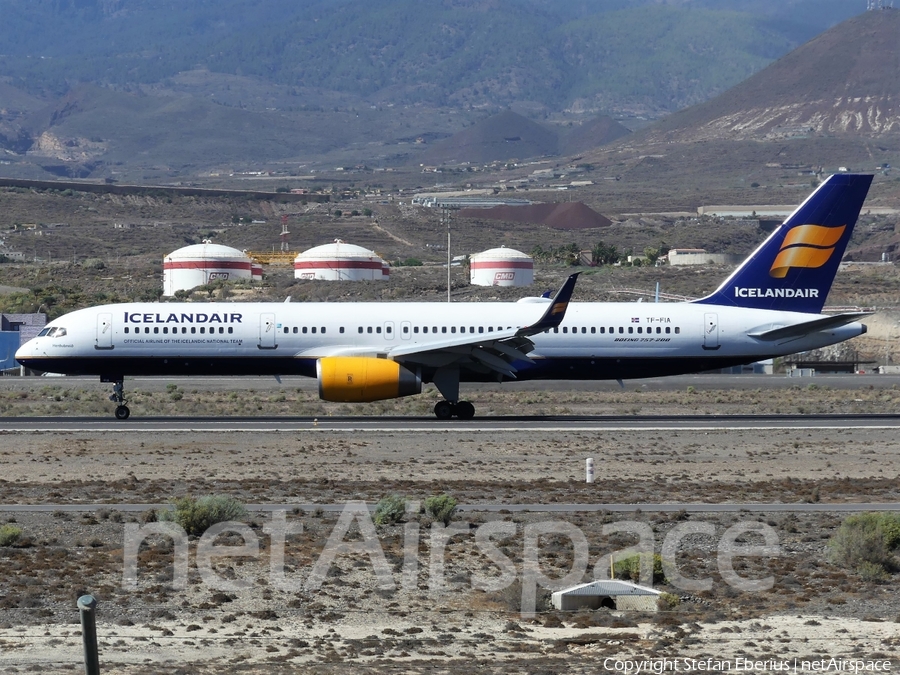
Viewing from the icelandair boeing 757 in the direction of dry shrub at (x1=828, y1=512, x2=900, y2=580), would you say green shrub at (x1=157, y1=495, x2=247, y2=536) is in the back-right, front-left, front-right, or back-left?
front-right

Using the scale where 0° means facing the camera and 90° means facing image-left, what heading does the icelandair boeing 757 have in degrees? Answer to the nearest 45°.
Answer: approximately 90°

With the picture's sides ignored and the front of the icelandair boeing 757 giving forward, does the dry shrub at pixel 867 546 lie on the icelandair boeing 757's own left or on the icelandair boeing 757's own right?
on the icelandair boeing 757's own left

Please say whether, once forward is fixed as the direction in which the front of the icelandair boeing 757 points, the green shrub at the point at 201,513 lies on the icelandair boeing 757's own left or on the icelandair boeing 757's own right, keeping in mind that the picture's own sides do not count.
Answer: on the icelandair boeing 757's own left
